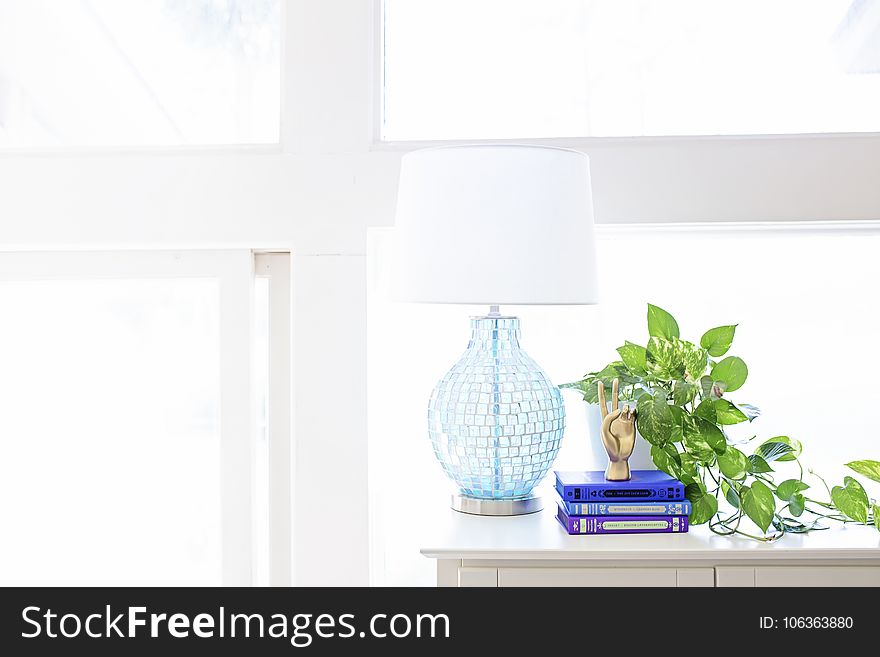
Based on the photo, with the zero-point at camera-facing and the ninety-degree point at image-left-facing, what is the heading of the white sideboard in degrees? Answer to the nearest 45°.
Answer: approximately 0°

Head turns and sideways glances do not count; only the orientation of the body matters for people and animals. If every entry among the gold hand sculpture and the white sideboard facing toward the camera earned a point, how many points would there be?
2

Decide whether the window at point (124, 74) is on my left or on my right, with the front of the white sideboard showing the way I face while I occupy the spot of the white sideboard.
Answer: on my right

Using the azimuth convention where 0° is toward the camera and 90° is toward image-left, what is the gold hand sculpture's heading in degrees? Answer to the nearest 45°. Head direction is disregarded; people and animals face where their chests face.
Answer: approximately 0°

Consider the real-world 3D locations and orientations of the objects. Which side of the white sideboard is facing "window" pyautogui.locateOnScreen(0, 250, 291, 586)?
right
